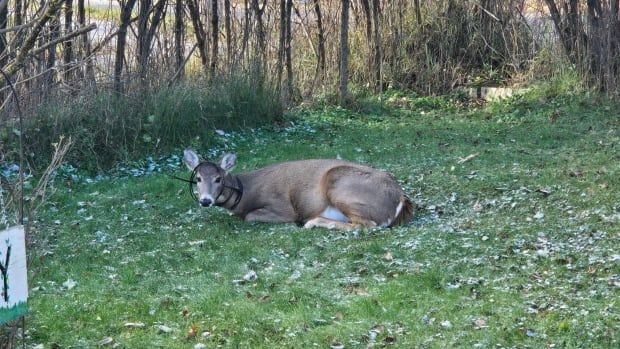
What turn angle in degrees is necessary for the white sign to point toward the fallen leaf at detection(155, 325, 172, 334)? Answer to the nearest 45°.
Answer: approximately 90° to its left

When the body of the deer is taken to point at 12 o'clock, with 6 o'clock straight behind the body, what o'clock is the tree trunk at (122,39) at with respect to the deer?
The tree trunk is roughly at 2 o'clock from the deer.

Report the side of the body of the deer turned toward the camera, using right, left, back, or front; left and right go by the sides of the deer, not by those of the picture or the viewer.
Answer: left

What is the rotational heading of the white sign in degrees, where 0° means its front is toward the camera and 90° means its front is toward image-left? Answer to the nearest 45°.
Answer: approximately 315°

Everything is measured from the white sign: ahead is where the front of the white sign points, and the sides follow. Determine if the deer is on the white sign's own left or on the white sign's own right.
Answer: on the white sign's own left

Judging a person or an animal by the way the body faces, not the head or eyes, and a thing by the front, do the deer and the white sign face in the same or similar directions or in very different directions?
very different directions

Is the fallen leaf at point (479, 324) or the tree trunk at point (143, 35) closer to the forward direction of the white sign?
the fallen leaf

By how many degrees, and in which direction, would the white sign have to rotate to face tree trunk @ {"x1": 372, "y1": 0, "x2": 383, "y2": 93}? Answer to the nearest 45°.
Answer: approximately 90° to its left

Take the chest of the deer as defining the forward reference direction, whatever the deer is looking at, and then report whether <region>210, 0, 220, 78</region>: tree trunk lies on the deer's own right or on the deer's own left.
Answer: on the deer's own right

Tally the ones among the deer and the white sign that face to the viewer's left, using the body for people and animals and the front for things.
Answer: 1

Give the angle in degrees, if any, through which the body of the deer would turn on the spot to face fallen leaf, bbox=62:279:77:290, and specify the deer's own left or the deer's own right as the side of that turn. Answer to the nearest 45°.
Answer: approximately 45° to the deer's own left
